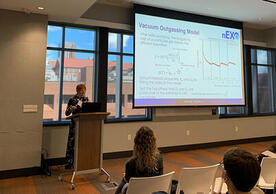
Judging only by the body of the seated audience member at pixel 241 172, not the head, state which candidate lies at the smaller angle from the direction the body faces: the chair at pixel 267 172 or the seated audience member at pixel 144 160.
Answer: the seated audience member

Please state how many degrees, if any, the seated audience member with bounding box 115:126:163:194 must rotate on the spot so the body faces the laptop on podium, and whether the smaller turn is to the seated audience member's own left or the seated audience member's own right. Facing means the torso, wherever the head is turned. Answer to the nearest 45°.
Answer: approximately 45° to the seated audience member's own left

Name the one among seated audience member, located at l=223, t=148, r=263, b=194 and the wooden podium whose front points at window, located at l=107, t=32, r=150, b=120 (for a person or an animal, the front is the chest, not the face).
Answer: the seated audience member

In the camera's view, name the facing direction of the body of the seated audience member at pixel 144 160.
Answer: away from the camera

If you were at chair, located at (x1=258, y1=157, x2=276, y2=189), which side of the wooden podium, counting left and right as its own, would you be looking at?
front

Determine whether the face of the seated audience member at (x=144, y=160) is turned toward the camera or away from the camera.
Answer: away from the camera

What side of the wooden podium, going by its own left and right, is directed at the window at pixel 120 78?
left

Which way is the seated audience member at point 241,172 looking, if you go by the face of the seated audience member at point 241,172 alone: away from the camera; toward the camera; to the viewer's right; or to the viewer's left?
away from the camera

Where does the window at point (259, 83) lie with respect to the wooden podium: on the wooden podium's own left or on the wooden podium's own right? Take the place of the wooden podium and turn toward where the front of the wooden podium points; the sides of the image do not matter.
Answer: on the wooden podium's own left

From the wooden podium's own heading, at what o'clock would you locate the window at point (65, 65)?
The window is roughly at 7 o'clock from the wooden podium.

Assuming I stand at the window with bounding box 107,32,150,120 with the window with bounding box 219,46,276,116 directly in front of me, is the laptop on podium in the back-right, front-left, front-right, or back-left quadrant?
back-right

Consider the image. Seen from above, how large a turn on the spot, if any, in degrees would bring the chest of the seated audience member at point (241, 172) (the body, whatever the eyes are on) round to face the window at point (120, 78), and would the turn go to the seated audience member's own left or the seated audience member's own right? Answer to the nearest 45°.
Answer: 0° — they already face it

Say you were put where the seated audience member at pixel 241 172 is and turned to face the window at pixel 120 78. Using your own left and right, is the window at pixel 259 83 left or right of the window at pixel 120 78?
right

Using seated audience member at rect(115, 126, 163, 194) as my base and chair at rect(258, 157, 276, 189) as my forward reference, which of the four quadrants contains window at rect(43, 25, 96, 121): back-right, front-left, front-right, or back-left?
back-left

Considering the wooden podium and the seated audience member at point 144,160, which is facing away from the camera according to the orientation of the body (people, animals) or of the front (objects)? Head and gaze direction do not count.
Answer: the seated audience member

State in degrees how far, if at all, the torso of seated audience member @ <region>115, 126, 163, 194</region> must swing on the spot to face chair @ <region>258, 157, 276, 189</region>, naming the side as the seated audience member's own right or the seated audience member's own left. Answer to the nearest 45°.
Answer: approximately 90° to the seated audience member's own right
